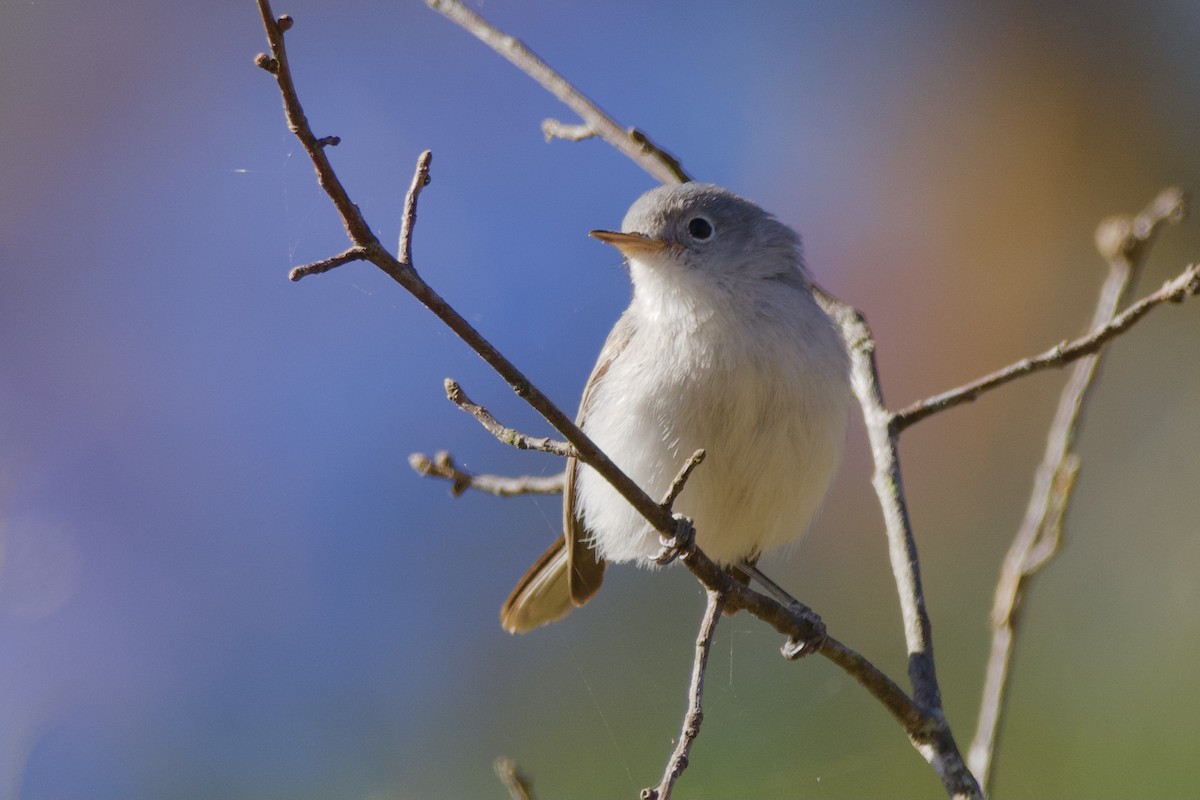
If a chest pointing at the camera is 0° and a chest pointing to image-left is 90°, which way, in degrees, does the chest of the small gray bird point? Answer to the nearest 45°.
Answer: approximately 315°

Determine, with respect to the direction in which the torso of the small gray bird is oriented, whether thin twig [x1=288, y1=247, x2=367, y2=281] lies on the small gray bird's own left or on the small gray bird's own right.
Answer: on the small gray bird's own right
